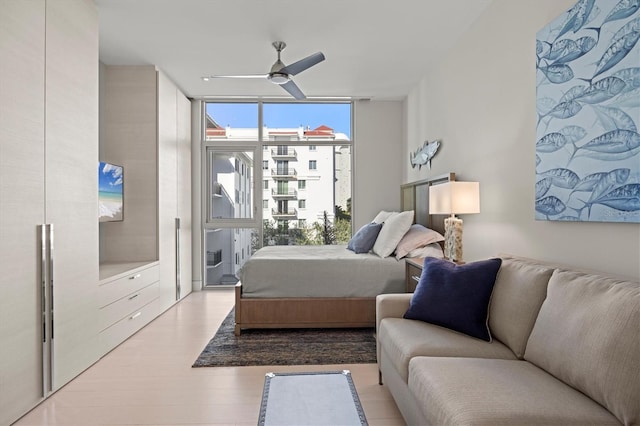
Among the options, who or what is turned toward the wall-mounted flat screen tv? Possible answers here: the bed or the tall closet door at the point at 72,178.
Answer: the bed

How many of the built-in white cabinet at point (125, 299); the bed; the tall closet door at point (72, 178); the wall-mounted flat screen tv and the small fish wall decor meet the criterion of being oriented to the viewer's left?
2

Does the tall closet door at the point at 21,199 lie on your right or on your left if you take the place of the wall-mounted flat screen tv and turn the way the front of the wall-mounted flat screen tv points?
on your right

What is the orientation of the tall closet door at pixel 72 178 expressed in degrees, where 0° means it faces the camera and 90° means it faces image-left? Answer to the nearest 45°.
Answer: approximately 315°

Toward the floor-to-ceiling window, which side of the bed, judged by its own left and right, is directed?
right

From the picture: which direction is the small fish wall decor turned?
to the viewer's left

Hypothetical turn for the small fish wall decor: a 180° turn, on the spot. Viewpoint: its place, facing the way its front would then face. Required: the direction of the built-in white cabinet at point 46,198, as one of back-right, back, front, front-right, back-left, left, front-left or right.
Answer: back-right

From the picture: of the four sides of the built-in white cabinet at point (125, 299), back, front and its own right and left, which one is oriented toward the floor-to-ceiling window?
left

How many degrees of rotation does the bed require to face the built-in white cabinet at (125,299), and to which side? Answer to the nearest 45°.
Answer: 0° — it already faces it

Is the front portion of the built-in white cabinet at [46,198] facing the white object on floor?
yes

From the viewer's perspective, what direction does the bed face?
to the viewer's left

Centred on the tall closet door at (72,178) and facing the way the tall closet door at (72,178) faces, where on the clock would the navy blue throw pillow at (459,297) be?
The navy blue throw pillow is roughly at 12 o'clock from the tall closet door.
